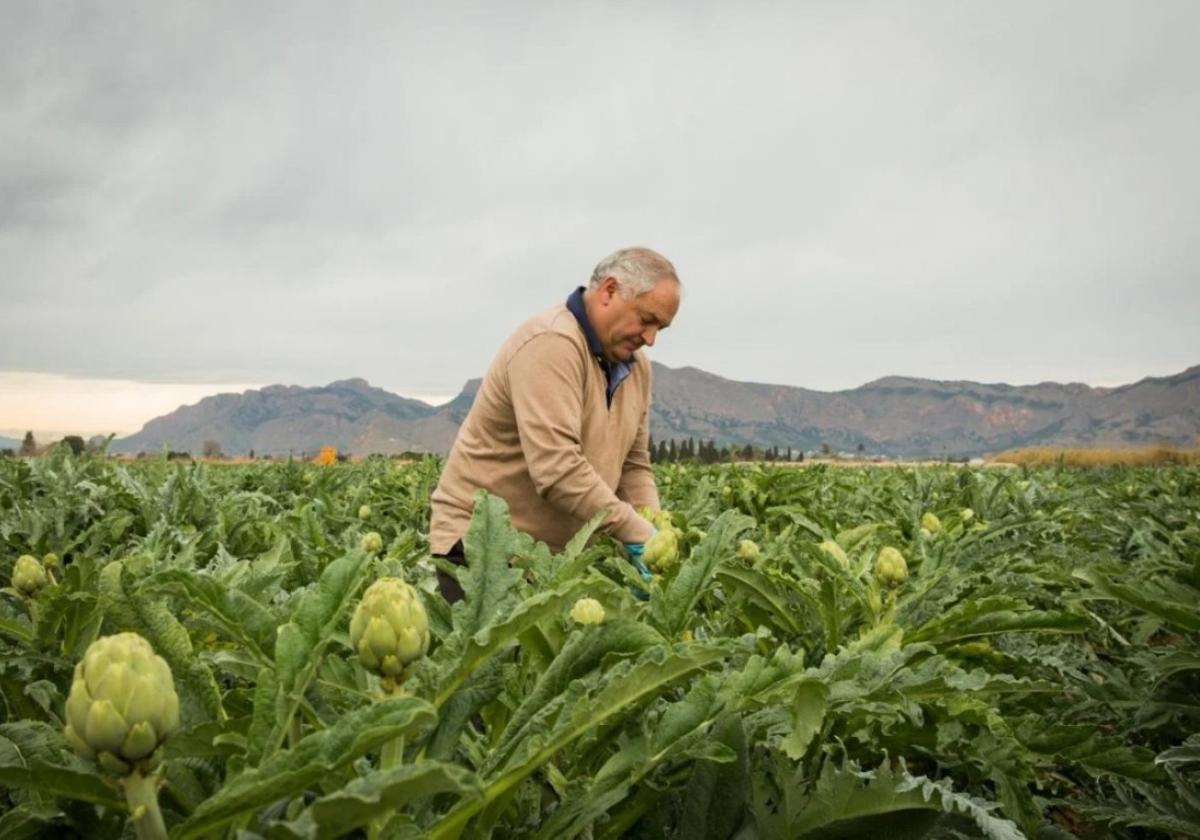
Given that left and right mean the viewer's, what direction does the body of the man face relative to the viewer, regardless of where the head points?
facing the viewer and to the right of the viewer

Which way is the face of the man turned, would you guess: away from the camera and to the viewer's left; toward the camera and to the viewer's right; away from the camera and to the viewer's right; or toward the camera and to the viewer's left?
toward the camera and to the viewer's right
